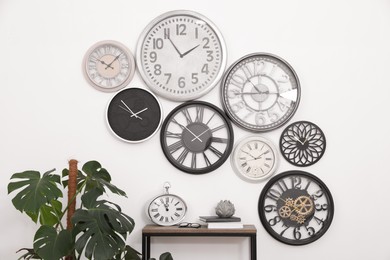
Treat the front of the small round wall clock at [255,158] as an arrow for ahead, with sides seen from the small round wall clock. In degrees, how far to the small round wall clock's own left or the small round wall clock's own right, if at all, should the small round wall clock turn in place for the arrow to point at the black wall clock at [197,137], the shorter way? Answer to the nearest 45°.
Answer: approximately 90° to the small round wall clock's own right

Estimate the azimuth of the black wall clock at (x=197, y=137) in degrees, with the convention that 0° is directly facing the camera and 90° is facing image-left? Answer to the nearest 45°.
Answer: approximately 0°

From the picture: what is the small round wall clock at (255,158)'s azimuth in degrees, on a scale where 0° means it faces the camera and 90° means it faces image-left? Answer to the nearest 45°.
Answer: approximately 0°
